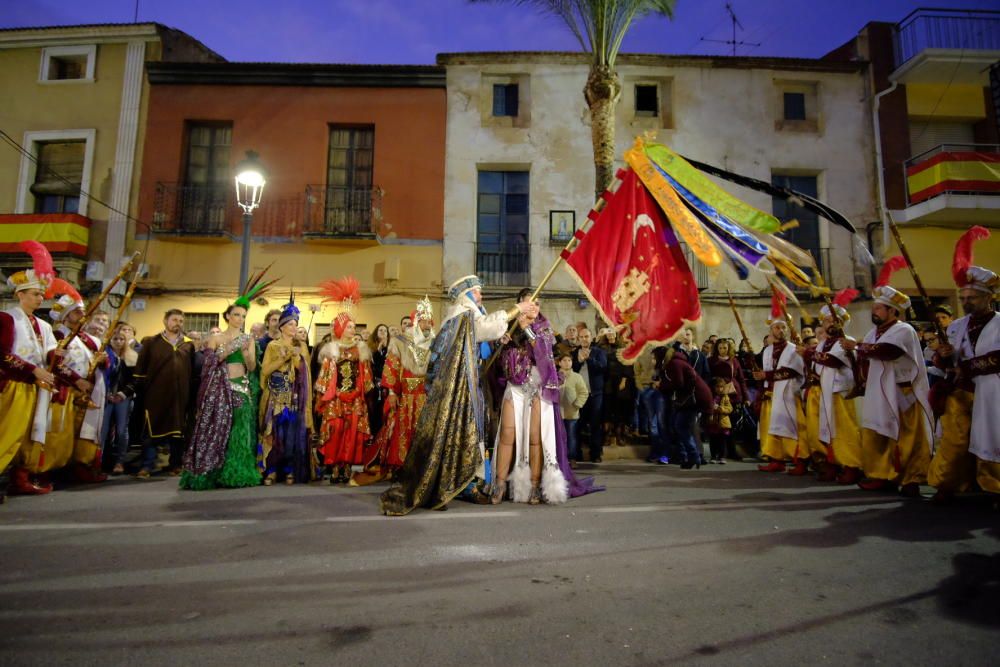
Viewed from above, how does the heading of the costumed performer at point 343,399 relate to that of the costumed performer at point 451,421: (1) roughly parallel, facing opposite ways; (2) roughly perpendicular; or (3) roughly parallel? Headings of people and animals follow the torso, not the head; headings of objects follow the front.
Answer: roughly perpendicular

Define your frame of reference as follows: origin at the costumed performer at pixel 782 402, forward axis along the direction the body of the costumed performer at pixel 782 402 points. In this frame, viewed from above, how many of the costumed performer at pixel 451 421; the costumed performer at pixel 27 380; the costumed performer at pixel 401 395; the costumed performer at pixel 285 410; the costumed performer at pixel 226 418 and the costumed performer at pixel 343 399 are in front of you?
6

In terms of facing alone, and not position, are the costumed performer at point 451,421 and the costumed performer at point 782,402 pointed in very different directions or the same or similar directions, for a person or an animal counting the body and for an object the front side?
very different directions

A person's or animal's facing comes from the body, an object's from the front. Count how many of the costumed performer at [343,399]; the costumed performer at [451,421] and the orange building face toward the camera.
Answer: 2

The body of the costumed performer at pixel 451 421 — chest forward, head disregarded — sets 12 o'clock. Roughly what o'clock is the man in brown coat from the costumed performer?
The man in brown coat is roughly at 7 o'clock from the costumed performer.

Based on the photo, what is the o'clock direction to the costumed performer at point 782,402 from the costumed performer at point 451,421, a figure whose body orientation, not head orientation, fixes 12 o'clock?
the costumed performer at point 782,402 is roughly at 11 o'clock from the costumed performer at point 451,421.

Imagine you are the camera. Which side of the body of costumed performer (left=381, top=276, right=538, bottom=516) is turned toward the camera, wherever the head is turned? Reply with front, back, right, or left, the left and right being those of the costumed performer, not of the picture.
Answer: right

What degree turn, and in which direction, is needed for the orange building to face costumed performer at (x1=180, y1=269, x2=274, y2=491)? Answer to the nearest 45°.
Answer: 0° — it already faces them

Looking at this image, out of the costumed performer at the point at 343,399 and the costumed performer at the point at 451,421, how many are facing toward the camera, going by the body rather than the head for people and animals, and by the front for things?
1

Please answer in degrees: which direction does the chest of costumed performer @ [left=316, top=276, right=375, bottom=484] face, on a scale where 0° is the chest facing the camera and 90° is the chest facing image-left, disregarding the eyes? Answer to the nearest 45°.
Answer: approximately 0°

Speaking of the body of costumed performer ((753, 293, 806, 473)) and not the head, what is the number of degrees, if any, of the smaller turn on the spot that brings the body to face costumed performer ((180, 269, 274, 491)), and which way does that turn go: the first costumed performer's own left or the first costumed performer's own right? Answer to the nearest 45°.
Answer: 0° — they already face them

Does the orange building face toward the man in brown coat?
yes

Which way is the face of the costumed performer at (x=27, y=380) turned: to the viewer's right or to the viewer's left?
to the viewer's right
